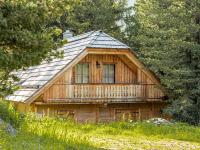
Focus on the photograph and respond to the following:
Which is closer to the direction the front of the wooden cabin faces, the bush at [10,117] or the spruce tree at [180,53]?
the bush

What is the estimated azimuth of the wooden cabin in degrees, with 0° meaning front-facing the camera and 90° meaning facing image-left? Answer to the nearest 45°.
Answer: approximately 0°
